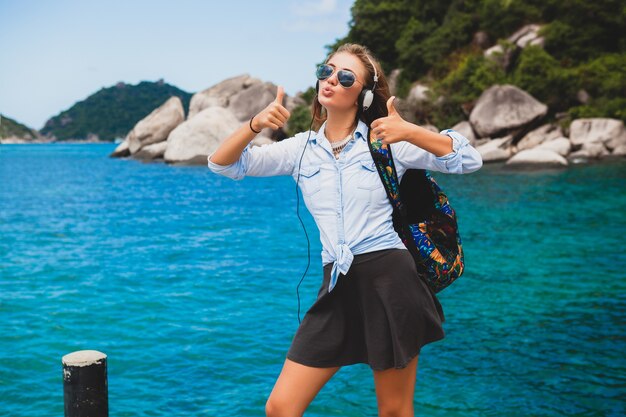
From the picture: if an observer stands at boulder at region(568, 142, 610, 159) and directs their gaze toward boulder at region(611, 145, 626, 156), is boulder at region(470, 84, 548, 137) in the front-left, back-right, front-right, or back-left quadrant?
back-left

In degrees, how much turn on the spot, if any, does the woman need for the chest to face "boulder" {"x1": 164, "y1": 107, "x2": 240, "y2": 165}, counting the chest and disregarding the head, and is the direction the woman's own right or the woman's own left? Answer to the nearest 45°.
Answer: approximately 135° to the woman's own right

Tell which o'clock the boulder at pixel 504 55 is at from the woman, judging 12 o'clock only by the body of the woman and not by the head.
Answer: The boulder is roughly at 5 o'clock from the woman.

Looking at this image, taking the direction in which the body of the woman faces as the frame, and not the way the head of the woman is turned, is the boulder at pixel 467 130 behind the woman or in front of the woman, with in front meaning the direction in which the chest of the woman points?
behind

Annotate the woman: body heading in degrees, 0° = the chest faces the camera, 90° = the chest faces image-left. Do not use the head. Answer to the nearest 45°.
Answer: approximately 45°

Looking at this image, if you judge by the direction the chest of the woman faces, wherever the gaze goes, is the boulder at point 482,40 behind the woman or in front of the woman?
behind

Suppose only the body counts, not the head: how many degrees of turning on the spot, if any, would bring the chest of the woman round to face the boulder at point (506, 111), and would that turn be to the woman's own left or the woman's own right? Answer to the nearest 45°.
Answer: approximately 135° to the woman's own right

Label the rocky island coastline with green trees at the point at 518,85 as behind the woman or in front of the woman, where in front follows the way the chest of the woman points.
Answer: behind

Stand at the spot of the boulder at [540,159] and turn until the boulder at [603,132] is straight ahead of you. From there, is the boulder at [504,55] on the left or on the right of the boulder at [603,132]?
left

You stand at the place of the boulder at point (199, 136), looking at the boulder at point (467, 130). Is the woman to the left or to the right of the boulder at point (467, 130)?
right

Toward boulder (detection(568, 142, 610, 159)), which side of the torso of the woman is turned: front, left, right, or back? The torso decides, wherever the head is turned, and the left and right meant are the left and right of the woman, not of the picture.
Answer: back

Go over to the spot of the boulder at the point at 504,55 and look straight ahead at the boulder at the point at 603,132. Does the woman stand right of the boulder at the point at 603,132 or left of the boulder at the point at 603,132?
right
